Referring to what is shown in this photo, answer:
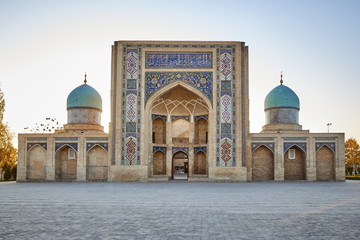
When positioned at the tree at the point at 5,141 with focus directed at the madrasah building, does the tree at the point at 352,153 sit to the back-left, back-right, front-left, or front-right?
front-left

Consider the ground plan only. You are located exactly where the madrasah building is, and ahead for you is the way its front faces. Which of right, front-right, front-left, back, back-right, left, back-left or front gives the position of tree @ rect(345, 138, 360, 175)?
back-left

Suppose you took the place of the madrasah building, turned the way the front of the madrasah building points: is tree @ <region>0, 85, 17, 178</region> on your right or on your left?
on your right

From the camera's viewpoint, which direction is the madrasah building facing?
toward the camera
